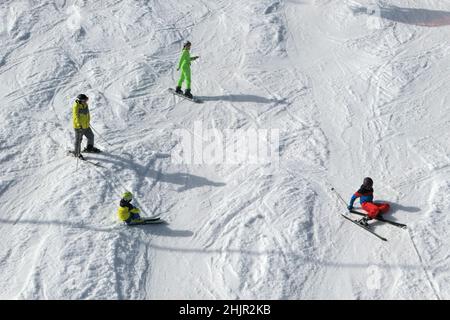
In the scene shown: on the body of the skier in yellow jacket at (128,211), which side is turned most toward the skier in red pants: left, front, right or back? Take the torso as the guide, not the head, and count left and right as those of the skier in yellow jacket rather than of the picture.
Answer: front

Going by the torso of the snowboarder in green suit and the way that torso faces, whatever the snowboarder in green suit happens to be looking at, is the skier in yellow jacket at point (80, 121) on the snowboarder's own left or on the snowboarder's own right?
on the snowboarder's own right

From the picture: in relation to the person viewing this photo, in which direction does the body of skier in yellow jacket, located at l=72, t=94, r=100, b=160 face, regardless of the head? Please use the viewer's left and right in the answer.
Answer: facing the viewer and to the right of the viewer

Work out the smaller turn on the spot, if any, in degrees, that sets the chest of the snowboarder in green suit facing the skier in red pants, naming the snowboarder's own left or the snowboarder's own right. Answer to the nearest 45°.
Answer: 0° — they already face them

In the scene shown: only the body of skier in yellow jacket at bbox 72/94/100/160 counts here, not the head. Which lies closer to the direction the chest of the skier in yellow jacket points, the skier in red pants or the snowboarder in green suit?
the skier in red pants

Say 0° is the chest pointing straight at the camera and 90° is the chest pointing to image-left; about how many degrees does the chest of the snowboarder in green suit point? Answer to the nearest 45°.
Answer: approximately 315°

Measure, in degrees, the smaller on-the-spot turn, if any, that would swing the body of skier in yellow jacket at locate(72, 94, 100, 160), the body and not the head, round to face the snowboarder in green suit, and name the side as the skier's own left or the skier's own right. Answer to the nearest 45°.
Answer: approximately 90° to the skier's own left

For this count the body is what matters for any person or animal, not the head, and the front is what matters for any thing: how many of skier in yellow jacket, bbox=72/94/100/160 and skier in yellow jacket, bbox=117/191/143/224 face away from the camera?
0

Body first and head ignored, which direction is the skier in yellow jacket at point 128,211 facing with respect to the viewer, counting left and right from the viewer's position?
facing to the right of the viewer
